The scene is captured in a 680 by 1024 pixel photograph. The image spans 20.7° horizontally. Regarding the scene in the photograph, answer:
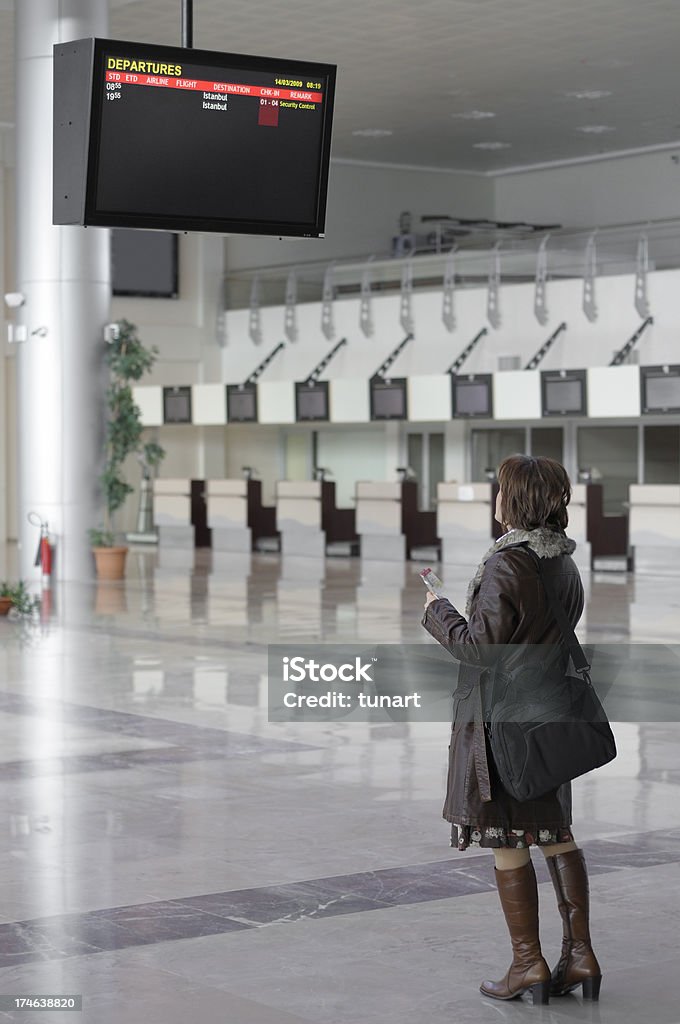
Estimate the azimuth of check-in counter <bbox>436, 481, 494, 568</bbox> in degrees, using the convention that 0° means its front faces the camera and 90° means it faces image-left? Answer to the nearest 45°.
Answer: approximately 0°

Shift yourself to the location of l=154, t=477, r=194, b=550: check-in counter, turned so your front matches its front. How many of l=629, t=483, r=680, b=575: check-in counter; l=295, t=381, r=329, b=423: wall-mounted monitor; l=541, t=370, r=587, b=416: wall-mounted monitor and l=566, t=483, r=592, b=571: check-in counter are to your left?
4

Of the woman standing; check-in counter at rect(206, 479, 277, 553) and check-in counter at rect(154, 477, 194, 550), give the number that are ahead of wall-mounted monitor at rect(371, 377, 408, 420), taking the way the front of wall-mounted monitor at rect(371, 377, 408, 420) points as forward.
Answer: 1

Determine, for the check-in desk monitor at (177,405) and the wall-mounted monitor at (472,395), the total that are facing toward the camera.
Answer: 2

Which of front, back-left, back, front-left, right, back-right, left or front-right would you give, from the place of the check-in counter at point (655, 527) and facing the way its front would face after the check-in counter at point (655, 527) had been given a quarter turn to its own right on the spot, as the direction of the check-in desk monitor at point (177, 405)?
front-right

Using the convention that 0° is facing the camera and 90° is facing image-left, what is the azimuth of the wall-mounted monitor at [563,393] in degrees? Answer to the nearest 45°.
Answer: approximately 0°

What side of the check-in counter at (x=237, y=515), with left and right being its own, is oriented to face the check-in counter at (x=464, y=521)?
left

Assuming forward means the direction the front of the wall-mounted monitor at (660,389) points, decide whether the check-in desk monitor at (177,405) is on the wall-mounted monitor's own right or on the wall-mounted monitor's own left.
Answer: on the wall-mounted monitor's own right

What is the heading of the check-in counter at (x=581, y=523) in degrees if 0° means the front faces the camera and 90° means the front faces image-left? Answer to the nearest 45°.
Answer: approximately 45°

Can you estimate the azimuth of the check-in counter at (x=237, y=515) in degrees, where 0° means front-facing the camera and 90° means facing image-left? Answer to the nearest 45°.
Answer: approximately 45°

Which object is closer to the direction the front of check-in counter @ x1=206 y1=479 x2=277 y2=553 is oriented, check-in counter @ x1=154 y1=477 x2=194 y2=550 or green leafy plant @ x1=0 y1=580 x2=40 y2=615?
the green leafy plant

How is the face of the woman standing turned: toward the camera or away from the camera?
away from the camera

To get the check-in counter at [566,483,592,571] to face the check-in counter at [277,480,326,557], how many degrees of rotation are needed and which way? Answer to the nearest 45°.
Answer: approximately 90° to its right
